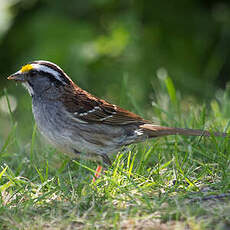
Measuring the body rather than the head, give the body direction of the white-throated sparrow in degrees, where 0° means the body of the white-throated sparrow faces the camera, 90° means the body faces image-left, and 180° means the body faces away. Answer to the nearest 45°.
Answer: approximately 90°
